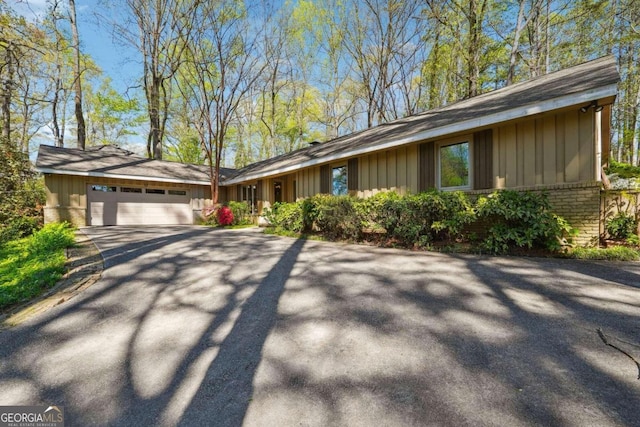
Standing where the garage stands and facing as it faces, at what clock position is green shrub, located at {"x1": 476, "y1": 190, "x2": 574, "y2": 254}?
The green shrub is roughly at 11 o'clock from the garage.

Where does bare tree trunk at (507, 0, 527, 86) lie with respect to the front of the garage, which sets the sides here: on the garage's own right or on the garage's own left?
on the garage's own left

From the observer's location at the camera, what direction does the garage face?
facing the viewer

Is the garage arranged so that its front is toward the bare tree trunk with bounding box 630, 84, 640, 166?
no

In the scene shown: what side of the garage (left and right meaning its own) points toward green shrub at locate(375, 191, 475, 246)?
front

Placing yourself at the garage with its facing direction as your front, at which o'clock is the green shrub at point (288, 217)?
The green shrub is roughly at 11 o'clock from the garage.

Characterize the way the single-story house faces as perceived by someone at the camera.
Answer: facing the viewer and to the left of the viewer

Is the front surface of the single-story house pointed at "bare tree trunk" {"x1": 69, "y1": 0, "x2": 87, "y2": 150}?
no

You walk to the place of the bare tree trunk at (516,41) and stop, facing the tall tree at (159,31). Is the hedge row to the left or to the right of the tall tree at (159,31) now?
left
